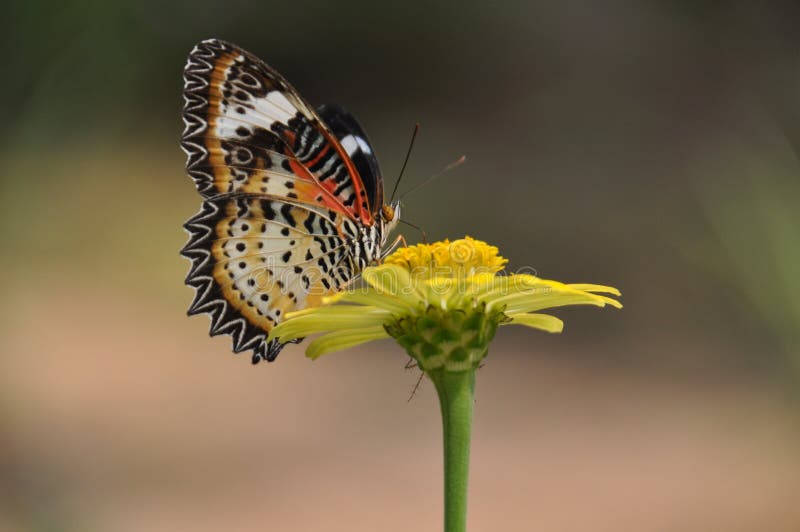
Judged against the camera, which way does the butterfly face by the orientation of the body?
to the viewer's right
